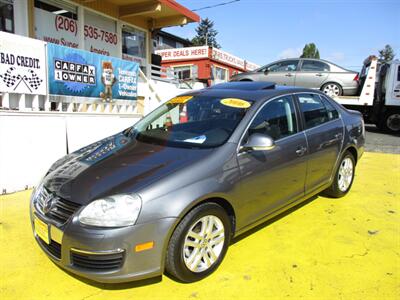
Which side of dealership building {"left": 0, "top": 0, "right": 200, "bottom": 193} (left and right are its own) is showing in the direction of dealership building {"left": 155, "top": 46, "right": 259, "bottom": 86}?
left

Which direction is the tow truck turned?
to the viewer's right

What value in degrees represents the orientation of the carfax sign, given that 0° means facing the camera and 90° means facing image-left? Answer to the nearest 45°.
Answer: approximately 315°

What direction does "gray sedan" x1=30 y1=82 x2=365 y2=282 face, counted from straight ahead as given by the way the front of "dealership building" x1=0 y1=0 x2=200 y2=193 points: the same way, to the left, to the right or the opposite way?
to the right

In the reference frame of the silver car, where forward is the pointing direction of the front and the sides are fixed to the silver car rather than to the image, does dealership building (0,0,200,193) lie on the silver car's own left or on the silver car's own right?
on the silver car's own left

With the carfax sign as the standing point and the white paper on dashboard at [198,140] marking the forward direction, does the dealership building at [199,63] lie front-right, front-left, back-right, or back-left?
back-left

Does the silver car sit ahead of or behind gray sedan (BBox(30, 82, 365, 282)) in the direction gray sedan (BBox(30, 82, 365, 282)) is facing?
behind

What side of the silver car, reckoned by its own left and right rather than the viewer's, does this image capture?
left

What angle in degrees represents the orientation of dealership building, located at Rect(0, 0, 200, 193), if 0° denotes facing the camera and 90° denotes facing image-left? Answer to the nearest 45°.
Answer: approximately 315°

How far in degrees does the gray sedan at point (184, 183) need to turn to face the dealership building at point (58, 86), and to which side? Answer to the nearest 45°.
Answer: approximately 90° to its right
